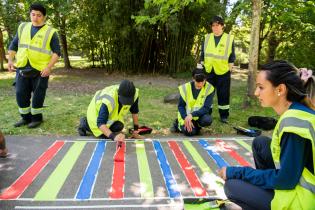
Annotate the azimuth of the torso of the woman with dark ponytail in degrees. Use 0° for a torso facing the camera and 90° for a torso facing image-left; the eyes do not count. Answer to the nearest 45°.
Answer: approximately 90°

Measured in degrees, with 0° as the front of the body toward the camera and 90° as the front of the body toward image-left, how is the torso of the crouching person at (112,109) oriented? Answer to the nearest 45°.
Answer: approximately 315°

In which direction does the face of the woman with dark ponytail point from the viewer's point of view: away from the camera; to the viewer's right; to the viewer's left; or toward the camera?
to the viewer's left

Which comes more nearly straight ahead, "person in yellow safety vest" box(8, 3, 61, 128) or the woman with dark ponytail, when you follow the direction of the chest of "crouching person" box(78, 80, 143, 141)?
the woman with dark ponytail

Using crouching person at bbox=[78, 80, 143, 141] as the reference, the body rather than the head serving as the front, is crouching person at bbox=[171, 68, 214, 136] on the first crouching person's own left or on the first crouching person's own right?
on the first crouching person's own left

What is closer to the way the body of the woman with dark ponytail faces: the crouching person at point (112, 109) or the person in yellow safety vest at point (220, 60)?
the crouching person

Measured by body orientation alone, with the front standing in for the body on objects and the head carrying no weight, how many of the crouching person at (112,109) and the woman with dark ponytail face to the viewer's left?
1

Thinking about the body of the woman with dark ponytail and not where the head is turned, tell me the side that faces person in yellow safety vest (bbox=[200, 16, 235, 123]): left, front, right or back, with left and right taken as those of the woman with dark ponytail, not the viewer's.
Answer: right

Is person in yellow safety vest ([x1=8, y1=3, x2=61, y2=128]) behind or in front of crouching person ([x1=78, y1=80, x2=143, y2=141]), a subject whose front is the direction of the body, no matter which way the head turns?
behind

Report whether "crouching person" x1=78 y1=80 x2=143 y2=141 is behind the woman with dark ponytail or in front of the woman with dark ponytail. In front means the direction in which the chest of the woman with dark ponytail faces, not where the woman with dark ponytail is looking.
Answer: in front
